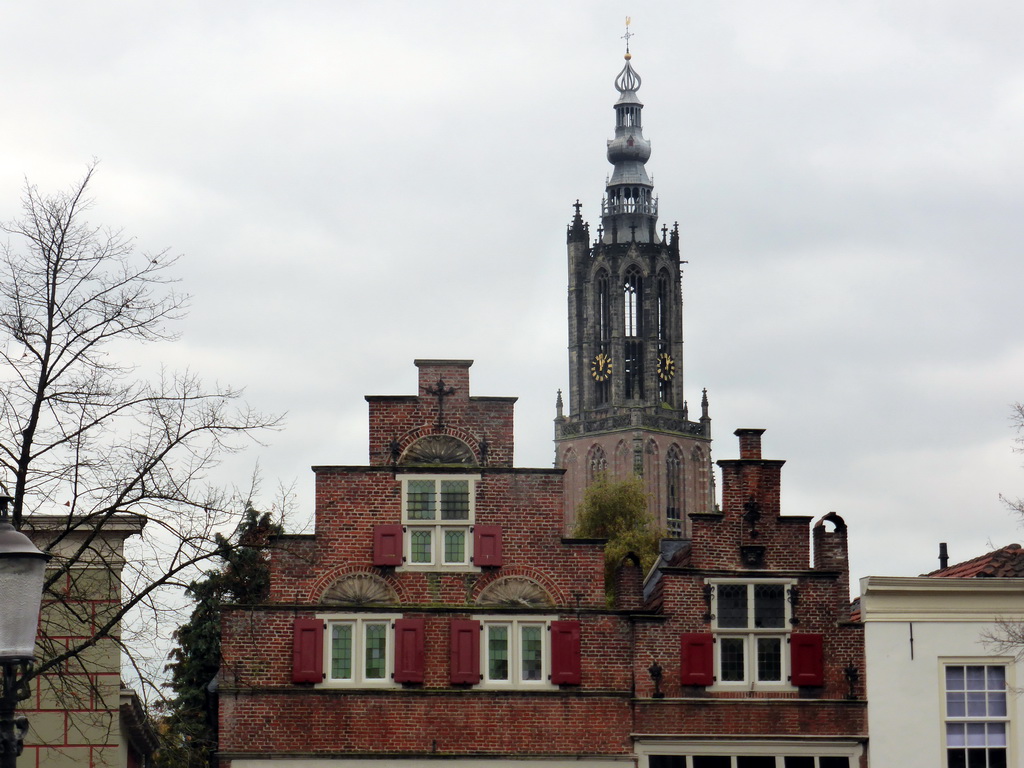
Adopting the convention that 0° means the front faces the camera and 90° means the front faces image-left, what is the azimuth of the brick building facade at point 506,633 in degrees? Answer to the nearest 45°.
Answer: approximately 0°

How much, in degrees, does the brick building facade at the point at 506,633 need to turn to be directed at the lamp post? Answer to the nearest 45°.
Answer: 0° — it already faces it
